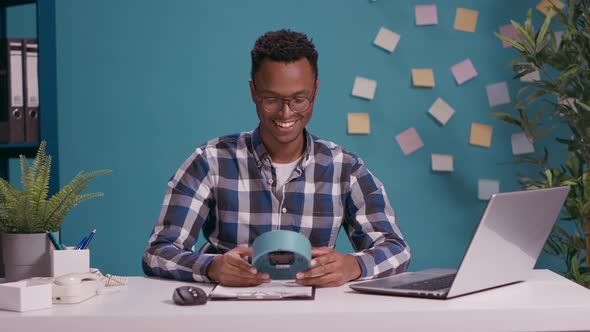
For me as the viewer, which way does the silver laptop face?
facing away from the viewer and to the left of the viewer

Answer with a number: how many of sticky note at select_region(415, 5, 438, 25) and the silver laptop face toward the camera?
1

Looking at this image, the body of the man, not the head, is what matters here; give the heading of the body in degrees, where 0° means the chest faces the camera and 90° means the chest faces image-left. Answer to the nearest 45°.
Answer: approximately 0°

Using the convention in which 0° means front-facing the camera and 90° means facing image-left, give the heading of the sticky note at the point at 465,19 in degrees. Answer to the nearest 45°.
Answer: approximately 0°

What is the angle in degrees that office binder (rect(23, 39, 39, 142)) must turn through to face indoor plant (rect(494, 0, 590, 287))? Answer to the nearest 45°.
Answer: approximately 90° to its left

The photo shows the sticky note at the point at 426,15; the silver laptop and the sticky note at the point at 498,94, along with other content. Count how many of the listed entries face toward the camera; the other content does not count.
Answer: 2
